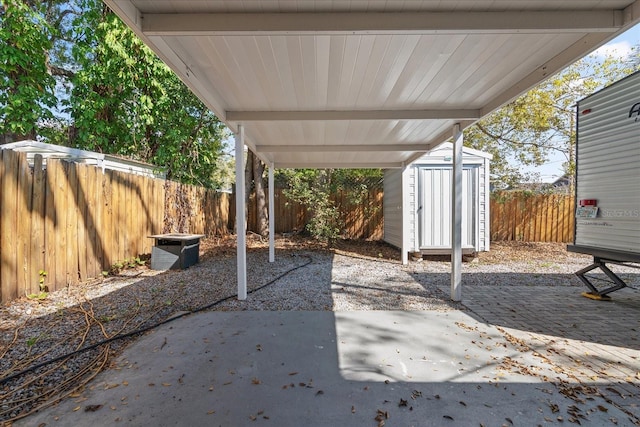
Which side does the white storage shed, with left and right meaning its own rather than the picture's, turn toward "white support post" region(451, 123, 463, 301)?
front

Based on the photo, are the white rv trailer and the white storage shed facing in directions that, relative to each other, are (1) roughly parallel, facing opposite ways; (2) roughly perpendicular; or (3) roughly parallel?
roughly perpendicular

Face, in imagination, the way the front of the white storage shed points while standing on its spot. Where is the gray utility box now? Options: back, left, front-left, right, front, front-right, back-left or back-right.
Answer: front-right

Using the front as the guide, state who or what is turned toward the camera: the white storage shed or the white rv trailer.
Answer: the white storage shed

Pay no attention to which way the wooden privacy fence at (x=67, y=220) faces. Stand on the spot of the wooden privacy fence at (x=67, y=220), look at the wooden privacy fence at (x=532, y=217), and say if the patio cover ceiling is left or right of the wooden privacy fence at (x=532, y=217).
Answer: right

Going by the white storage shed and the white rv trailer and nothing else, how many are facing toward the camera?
1

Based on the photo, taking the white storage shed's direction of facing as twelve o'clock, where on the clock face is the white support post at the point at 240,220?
The white support post is roughly at 1 o'clock from the white storage shed.

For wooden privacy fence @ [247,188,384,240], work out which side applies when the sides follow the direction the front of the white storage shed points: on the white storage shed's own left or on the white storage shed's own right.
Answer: on the white storage shed's own right

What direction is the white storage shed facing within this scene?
toward the camera

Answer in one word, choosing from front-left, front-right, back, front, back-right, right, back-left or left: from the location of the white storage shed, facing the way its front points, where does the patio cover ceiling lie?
front

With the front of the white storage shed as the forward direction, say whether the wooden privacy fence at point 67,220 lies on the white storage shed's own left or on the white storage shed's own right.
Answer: on the white storage shed's own right
